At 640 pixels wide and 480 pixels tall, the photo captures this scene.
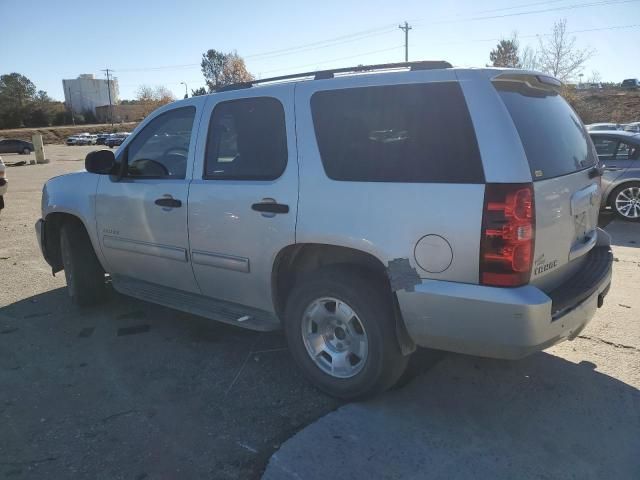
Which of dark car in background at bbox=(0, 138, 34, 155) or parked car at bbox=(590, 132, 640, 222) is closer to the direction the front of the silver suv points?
the dark car in background

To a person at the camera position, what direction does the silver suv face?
facing away from the viewer and to the left of the viewer

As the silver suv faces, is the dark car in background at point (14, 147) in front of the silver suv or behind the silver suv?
in front

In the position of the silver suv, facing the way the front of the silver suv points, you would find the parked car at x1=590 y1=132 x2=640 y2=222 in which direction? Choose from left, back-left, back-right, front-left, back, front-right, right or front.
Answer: right
